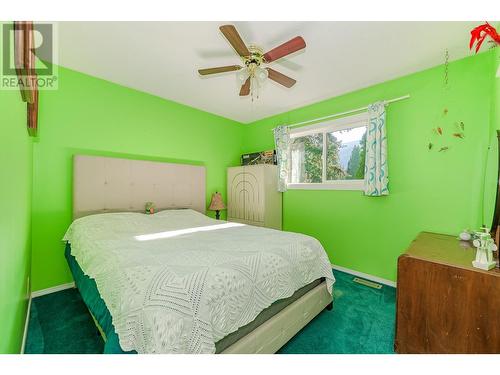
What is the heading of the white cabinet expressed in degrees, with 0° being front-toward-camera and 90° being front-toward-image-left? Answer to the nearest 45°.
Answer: approximately 45°

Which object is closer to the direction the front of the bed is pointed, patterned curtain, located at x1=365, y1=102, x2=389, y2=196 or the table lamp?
the patterned curtain

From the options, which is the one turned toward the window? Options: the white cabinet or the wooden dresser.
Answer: the wooden dresser

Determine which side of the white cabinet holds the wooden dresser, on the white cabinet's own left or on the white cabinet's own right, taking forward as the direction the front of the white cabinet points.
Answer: on the white cabinet's own left

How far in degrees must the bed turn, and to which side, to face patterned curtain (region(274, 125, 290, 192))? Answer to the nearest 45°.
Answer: approximately 90° to its left

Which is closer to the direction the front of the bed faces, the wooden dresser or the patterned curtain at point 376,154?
the wooden dresser

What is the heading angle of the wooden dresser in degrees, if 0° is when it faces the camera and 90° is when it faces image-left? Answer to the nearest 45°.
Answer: approximately 135°

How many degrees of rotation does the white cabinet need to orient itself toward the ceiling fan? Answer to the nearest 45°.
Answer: approximately 45° to its left

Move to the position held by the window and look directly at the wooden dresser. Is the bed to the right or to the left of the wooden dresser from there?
right

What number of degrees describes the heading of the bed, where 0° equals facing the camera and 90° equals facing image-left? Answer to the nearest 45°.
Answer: approximately 315°
